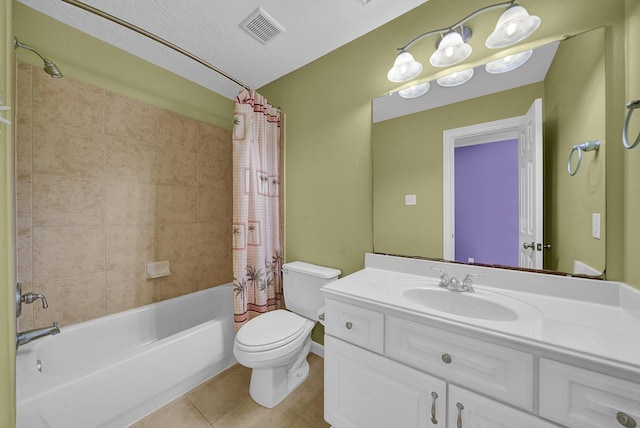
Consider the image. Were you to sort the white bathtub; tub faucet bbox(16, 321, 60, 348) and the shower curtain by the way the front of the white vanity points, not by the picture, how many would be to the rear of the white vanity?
0

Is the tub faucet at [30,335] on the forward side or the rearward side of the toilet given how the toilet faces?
on the forward side

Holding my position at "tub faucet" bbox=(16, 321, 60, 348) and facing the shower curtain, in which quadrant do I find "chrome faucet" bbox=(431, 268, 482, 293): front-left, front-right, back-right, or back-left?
front-right

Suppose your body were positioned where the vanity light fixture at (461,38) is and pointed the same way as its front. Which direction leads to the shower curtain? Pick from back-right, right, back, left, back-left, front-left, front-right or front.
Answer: front-right

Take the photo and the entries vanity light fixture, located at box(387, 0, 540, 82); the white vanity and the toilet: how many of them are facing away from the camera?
0

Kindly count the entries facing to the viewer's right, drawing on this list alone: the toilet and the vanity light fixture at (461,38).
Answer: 0

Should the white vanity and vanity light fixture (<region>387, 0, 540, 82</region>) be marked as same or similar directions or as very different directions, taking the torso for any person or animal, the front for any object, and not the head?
same or similar directions

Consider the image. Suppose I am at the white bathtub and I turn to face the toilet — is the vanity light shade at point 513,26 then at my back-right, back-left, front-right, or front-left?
front-right

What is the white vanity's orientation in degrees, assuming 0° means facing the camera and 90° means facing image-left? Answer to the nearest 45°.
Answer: approximately 45°

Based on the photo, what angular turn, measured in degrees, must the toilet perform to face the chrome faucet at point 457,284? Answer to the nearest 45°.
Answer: approximately 90° to its left

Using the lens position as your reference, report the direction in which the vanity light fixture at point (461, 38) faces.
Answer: facing the viewer and to the left of the viewer
